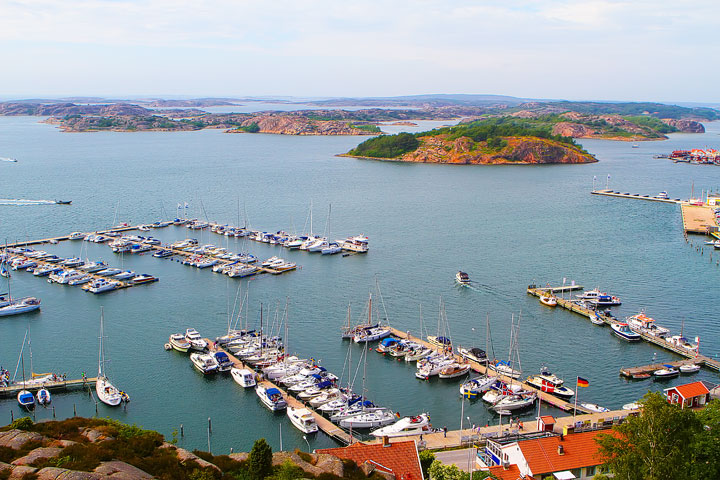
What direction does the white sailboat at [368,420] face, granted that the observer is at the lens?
facing to the left of the viewer

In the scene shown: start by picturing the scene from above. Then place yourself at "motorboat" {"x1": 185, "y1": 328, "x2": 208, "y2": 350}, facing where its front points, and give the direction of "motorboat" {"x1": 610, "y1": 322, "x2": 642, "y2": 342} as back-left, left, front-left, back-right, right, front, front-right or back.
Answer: front-left

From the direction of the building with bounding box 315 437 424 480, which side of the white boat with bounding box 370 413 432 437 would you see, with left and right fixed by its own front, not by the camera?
left

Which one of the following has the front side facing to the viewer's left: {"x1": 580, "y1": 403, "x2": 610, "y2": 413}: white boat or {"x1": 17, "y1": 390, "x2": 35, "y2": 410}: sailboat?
the white boat

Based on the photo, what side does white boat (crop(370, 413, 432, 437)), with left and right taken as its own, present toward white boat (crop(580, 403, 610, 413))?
back

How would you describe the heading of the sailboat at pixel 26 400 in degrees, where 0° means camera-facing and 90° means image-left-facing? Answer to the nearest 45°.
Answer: approximately 180°
